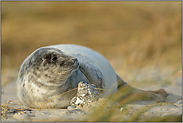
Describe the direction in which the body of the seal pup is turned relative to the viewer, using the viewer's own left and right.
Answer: facing the viewer and to the left of the viewer
